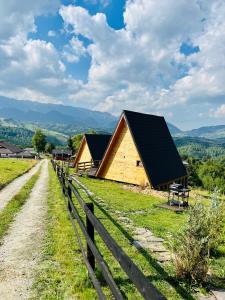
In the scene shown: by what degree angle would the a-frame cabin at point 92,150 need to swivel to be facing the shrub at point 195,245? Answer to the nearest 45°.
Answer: approximately 45° to its left

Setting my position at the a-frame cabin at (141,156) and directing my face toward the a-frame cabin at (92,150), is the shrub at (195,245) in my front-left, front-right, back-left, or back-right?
back-left

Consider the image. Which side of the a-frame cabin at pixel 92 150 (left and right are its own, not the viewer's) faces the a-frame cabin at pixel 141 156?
left

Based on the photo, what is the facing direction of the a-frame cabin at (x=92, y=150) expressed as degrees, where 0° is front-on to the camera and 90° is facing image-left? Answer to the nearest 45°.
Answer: approximately 45°
